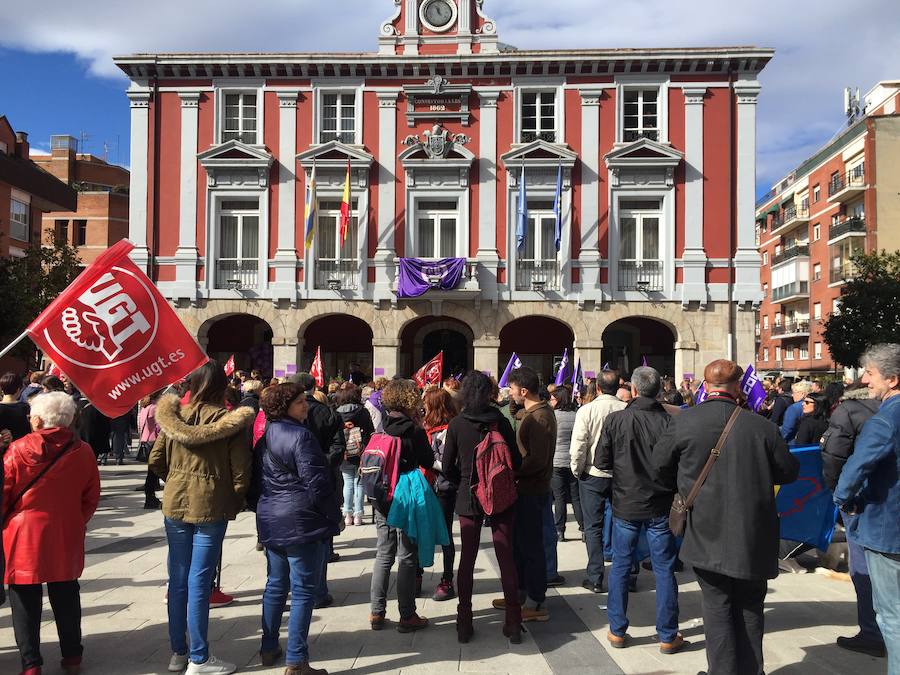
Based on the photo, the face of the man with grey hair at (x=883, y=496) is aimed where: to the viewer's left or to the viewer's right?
to the viewer's left

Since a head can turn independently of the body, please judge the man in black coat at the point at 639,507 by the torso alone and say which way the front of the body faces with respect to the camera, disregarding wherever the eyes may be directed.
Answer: away from the camera

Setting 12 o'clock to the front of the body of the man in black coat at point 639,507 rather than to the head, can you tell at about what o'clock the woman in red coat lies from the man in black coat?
The woman in red coat is roughly at 8 o'clock from the man in black coat.

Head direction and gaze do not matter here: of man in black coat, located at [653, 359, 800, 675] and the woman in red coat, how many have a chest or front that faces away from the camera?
2

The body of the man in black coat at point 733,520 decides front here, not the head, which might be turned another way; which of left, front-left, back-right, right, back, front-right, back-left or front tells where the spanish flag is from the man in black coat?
front-left

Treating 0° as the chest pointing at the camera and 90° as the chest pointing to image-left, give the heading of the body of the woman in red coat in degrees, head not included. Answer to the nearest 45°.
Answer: approximately 180°

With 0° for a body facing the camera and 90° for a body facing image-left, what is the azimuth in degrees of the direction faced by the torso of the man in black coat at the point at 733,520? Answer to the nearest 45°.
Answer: approximately 180°

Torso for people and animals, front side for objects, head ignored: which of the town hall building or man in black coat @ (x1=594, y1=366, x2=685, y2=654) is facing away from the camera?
the man in black coat

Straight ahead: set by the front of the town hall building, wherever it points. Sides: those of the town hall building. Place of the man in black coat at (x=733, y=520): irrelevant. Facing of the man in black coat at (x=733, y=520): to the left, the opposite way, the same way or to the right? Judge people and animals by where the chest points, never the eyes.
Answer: the opposite way

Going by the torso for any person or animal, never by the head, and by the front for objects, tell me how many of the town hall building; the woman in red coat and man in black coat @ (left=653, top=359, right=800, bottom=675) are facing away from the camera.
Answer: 2

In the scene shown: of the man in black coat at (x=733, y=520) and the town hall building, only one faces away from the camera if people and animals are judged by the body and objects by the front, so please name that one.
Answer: the man in black coat

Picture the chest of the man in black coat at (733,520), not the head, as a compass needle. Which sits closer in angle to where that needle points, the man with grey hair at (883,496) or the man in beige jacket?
the man in beige jacket

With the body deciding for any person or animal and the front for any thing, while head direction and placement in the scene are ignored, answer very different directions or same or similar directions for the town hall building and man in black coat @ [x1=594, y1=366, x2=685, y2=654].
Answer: very different directions

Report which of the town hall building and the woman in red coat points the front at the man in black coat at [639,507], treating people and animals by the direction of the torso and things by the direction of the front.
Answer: the town hall building
